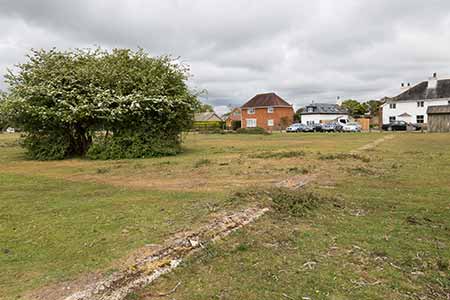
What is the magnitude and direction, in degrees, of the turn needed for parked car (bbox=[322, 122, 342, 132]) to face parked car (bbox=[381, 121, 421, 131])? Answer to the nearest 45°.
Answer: approximately 135° to its left

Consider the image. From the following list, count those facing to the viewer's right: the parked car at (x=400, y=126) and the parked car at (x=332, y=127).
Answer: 1

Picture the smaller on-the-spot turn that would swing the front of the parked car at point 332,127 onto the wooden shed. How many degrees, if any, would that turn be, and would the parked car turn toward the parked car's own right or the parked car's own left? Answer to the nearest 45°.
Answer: approximately 135° to the parked car's own left

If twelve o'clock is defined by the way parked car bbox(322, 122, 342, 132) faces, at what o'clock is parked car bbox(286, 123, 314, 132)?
parked car bbox(286, 123, 314, 132) is roughly at 2 o'clock from parked car bbox(322, 122, 342, 132).

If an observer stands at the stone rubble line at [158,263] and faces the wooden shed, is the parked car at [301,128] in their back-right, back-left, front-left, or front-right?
front-left

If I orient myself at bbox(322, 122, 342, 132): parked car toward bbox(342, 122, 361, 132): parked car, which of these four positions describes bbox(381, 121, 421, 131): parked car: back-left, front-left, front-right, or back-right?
front-left
